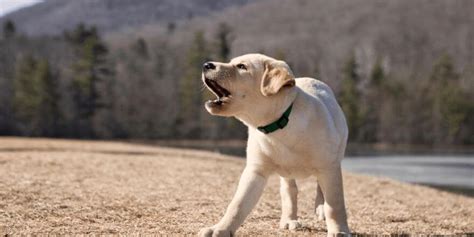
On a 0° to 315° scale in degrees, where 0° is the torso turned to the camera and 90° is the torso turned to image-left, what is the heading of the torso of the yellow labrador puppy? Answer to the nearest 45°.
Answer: approximately 45°

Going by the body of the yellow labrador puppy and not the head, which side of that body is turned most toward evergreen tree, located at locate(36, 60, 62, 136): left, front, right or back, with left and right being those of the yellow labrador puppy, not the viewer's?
right

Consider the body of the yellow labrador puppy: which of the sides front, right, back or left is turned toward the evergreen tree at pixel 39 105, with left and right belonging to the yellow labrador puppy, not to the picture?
right
